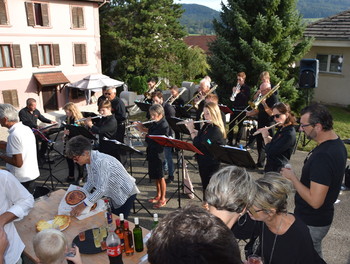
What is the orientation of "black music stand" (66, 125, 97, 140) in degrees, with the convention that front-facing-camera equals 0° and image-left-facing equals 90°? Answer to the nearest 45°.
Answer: approximately 180°

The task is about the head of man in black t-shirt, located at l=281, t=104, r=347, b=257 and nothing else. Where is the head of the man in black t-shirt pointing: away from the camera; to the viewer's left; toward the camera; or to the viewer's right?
to the viewer's left

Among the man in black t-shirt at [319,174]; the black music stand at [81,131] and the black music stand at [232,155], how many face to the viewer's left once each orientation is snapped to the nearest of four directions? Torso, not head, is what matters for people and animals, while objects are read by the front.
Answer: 1

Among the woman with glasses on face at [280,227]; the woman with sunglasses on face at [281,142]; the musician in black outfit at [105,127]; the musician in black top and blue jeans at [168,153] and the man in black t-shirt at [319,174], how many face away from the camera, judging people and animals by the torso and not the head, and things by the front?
0

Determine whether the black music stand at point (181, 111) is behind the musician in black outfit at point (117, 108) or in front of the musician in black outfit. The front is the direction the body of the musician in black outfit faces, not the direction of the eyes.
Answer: behind

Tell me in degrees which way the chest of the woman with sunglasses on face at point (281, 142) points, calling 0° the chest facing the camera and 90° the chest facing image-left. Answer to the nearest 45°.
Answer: approximately 45°

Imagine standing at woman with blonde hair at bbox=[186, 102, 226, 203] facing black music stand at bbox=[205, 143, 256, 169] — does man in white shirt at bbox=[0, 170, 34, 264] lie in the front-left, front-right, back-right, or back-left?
front-right

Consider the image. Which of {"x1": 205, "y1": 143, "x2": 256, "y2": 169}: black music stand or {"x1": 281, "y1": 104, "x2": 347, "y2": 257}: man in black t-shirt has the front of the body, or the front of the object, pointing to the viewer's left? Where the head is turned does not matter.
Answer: the man in black t-shirt

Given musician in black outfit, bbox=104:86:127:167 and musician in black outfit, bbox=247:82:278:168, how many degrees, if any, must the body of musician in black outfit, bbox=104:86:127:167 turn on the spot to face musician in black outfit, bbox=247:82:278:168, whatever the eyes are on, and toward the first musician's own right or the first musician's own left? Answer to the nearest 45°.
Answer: approximately 135° to the first musician's own left

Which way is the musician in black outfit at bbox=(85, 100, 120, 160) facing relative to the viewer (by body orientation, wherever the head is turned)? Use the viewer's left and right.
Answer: facing the viewer and to the left of the viewer

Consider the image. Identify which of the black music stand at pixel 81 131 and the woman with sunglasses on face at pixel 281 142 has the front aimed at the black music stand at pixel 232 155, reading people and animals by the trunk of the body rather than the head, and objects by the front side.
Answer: the woman with sunglasses on face

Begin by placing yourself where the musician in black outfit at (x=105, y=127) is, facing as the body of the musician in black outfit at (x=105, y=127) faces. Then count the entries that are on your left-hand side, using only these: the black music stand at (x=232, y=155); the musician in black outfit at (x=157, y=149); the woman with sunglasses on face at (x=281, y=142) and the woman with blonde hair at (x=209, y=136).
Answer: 4

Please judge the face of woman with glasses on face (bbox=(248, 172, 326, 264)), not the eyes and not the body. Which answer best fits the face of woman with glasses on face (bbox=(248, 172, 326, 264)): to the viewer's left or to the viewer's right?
to the viewer's left
